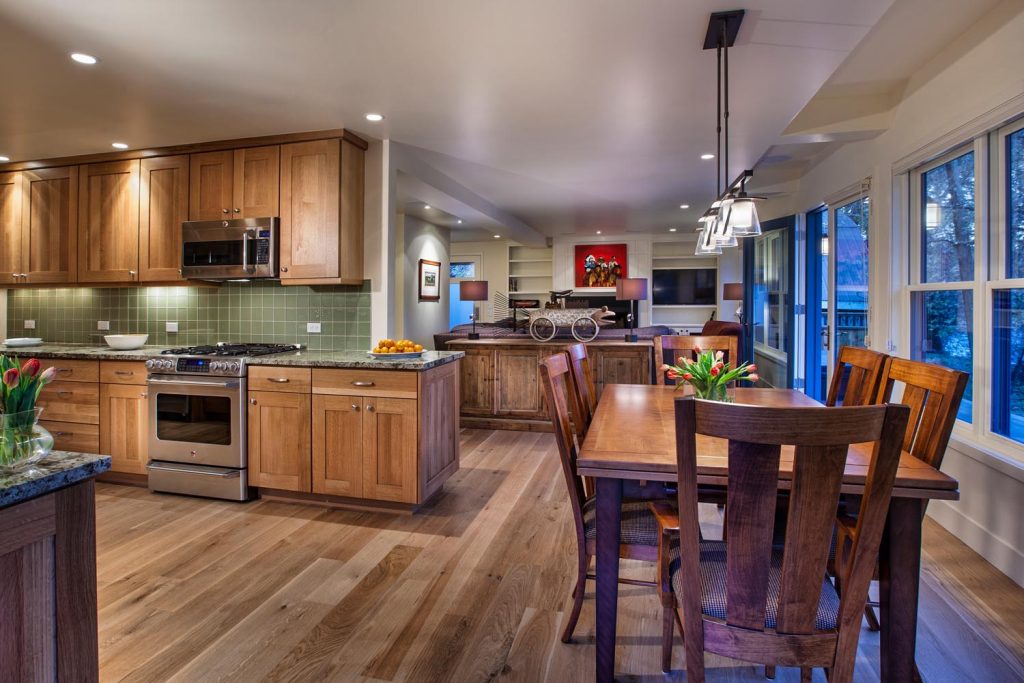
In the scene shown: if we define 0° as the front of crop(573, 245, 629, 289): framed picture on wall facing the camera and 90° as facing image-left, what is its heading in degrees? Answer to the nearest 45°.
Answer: approximately 0°

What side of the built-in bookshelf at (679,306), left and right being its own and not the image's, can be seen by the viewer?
front

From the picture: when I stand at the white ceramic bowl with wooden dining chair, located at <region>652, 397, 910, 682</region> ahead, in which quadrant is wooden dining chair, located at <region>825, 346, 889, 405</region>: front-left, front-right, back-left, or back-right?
front-left

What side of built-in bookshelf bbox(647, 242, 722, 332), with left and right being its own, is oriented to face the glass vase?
front

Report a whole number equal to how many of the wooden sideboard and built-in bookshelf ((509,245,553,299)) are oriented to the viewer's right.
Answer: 0

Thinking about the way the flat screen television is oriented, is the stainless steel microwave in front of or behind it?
in front

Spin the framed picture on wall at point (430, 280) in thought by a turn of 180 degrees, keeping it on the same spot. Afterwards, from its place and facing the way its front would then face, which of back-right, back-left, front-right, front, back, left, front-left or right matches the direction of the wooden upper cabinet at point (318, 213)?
back-left

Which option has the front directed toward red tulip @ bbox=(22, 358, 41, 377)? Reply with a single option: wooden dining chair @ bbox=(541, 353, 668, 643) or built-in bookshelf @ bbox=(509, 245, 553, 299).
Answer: the built-in bookshelf

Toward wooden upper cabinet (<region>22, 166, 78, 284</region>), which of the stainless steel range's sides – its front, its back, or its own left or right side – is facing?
right

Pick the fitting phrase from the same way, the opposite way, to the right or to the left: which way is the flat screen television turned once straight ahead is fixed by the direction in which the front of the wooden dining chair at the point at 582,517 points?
to the right

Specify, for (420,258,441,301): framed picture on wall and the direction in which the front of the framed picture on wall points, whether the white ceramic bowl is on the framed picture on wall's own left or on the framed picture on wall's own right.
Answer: on the framed picture on wall's own right

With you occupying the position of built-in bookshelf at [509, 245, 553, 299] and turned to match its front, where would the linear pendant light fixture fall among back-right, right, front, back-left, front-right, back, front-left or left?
front

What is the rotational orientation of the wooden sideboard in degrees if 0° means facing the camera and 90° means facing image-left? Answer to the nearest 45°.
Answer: approximately 0°

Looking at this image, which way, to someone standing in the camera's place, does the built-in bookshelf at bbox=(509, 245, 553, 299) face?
facing the viewer

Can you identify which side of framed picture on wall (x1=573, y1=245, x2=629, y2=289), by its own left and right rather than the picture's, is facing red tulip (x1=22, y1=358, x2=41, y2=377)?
front

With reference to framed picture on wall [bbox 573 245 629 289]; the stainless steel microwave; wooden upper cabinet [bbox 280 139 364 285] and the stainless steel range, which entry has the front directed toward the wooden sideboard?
the framed picture on wall

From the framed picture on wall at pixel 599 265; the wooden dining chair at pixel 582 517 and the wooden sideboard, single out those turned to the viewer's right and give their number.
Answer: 1
